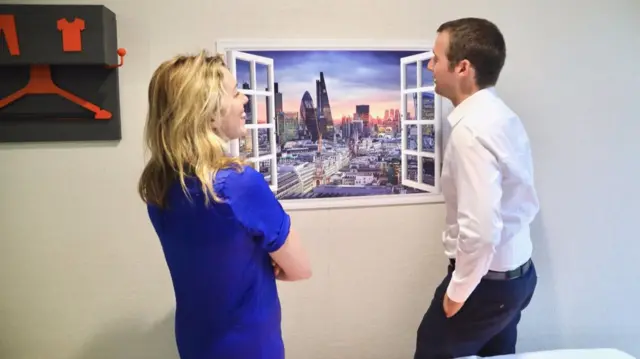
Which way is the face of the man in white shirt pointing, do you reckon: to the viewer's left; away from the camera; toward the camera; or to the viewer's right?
to the viewer's left

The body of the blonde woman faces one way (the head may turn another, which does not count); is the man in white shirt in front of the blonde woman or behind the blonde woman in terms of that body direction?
in front

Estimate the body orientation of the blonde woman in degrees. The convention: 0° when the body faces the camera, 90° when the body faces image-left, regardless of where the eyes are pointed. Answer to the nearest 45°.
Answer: approximately 225°
